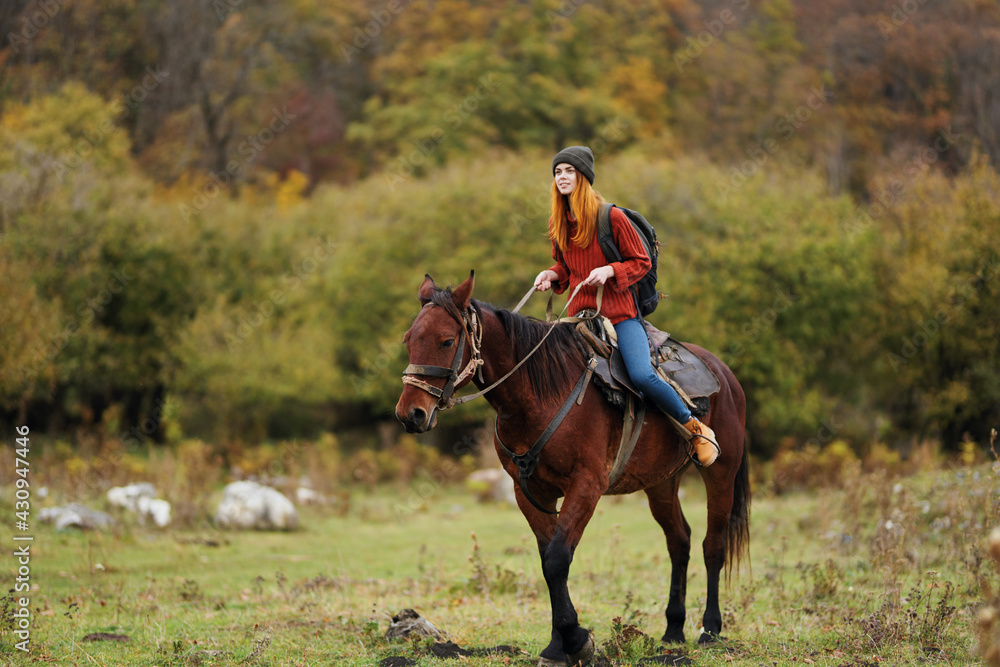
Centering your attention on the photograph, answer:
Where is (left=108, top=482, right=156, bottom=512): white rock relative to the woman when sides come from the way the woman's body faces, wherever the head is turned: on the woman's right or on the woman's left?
on the woman's right

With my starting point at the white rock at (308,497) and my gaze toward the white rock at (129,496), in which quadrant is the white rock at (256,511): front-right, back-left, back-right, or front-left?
front-left

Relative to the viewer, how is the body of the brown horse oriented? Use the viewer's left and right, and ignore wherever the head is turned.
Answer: facing the viewer and to the left of the viewer

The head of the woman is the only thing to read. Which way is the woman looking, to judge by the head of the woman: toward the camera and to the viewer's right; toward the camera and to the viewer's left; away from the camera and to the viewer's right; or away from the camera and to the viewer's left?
toward the camera and to the viewer's left

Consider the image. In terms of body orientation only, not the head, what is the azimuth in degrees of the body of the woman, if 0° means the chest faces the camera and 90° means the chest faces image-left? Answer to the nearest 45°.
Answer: approximately 45°
